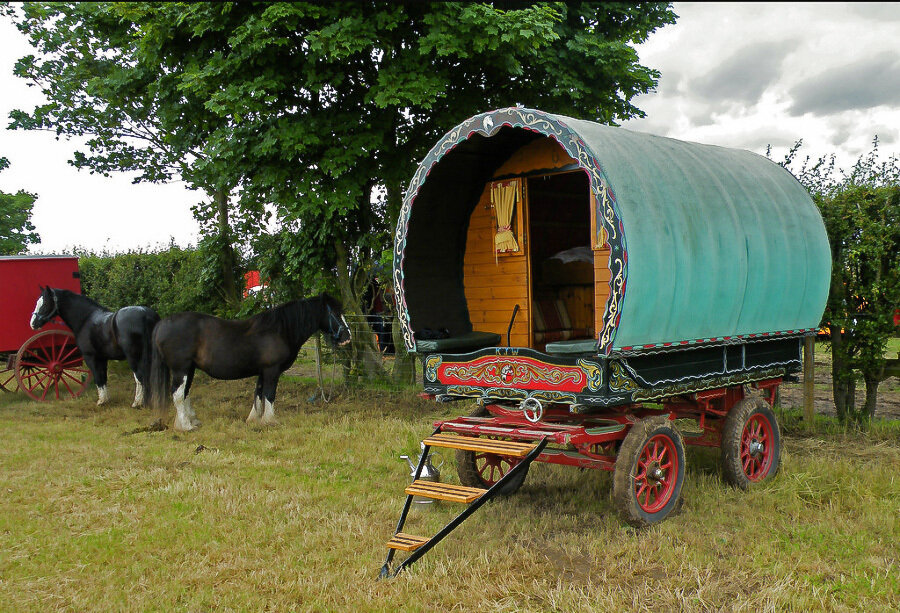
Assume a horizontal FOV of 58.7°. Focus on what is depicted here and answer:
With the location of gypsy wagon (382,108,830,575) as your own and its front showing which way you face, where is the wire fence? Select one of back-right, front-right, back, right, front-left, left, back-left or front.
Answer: right

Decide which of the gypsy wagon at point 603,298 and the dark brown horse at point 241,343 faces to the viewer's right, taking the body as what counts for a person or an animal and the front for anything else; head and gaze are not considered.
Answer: the dark brown horse

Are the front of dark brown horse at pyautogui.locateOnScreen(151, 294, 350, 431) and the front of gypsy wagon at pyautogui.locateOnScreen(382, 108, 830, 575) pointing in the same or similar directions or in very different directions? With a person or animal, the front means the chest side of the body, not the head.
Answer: very different directions

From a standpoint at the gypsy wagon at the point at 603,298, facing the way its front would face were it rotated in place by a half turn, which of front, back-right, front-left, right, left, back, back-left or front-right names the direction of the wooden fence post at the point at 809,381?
front

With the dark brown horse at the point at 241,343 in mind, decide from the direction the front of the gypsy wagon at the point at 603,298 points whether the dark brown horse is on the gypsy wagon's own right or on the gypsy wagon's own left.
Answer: on the gypsy wagon's own right

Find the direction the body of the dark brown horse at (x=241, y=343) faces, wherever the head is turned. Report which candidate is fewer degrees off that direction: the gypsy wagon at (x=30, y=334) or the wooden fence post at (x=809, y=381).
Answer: the wooden fence post

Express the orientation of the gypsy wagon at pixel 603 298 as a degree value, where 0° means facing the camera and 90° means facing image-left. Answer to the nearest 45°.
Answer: approximately 45°

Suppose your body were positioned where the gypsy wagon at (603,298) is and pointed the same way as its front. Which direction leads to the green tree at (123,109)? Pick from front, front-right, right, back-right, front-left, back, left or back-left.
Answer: right

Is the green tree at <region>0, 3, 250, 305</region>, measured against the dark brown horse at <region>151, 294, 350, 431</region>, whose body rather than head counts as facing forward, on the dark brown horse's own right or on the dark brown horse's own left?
on the dark brown horse's own left

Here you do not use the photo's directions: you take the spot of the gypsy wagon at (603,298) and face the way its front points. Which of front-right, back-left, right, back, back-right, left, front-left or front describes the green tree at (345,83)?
right

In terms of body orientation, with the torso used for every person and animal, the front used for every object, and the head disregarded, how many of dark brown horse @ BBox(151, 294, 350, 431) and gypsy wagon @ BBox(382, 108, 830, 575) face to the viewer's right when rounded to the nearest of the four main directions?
1

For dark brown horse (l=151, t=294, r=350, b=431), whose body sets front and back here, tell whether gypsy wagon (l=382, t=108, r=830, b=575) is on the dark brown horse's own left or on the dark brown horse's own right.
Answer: on the dark brown horse's own right

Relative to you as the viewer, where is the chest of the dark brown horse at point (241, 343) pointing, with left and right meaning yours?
facing to the right of the viewer
